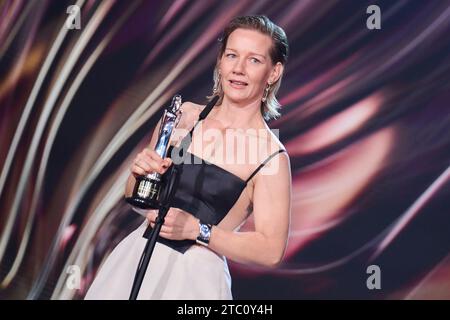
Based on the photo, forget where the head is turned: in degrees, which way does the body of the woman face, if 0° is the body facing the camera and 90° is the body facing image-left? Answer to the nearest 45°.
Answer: approximately 45°
